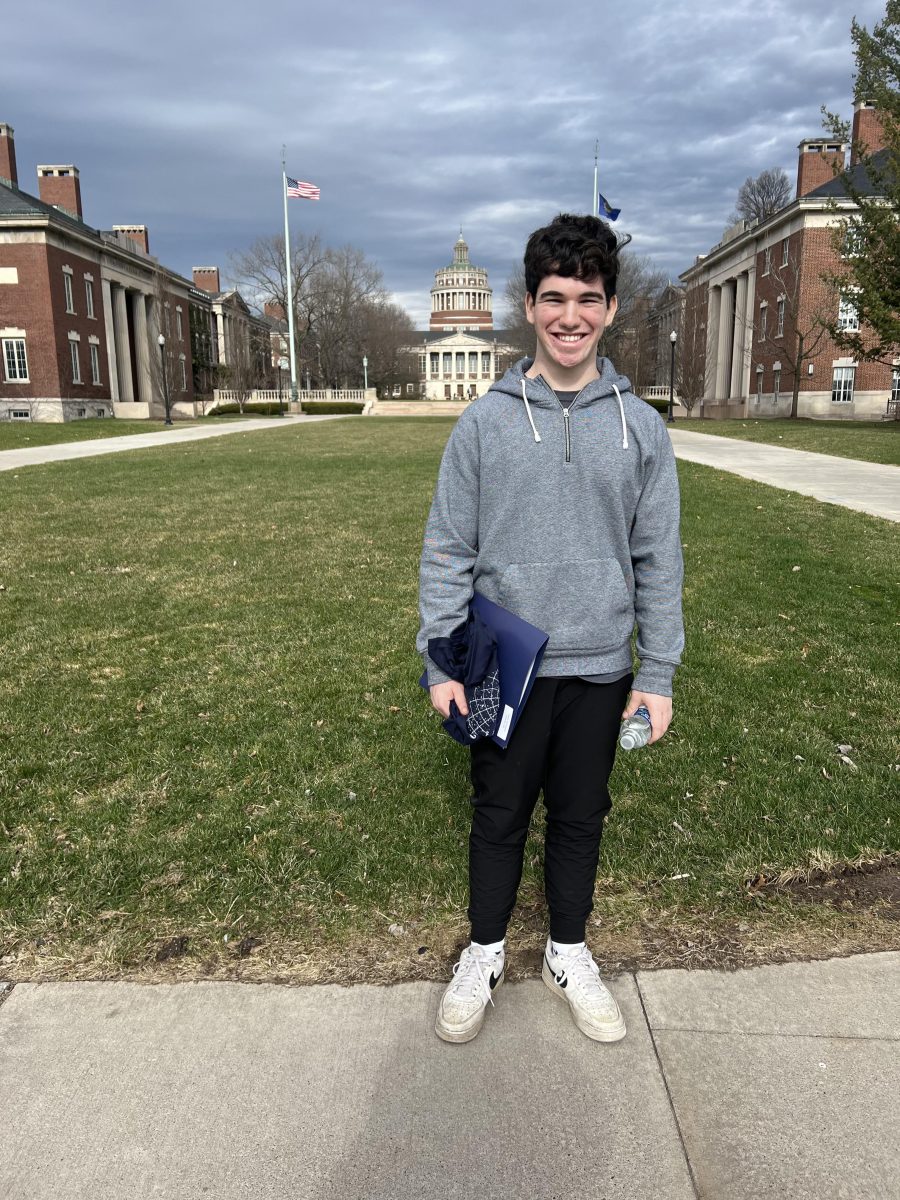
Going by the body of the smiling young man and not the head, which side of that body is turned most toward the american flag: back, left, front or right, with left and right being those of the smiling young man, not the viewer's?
back

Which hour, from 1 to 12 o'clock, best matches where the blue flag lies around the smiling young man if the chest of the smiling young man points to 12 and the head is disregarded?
The blue flag is roughly at 6 o'clock from the smiling young man.

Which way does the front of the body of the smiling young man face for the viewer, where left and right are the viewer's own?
facing the viewer

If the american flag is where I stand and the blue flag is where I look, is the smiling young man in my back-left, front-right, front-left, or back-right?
front-right

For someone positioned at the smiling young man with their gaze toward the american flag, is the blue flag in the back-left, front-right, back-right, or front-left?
front-right

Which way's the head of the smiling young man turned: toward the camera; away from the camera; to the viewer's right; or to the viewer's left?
toward the camera
